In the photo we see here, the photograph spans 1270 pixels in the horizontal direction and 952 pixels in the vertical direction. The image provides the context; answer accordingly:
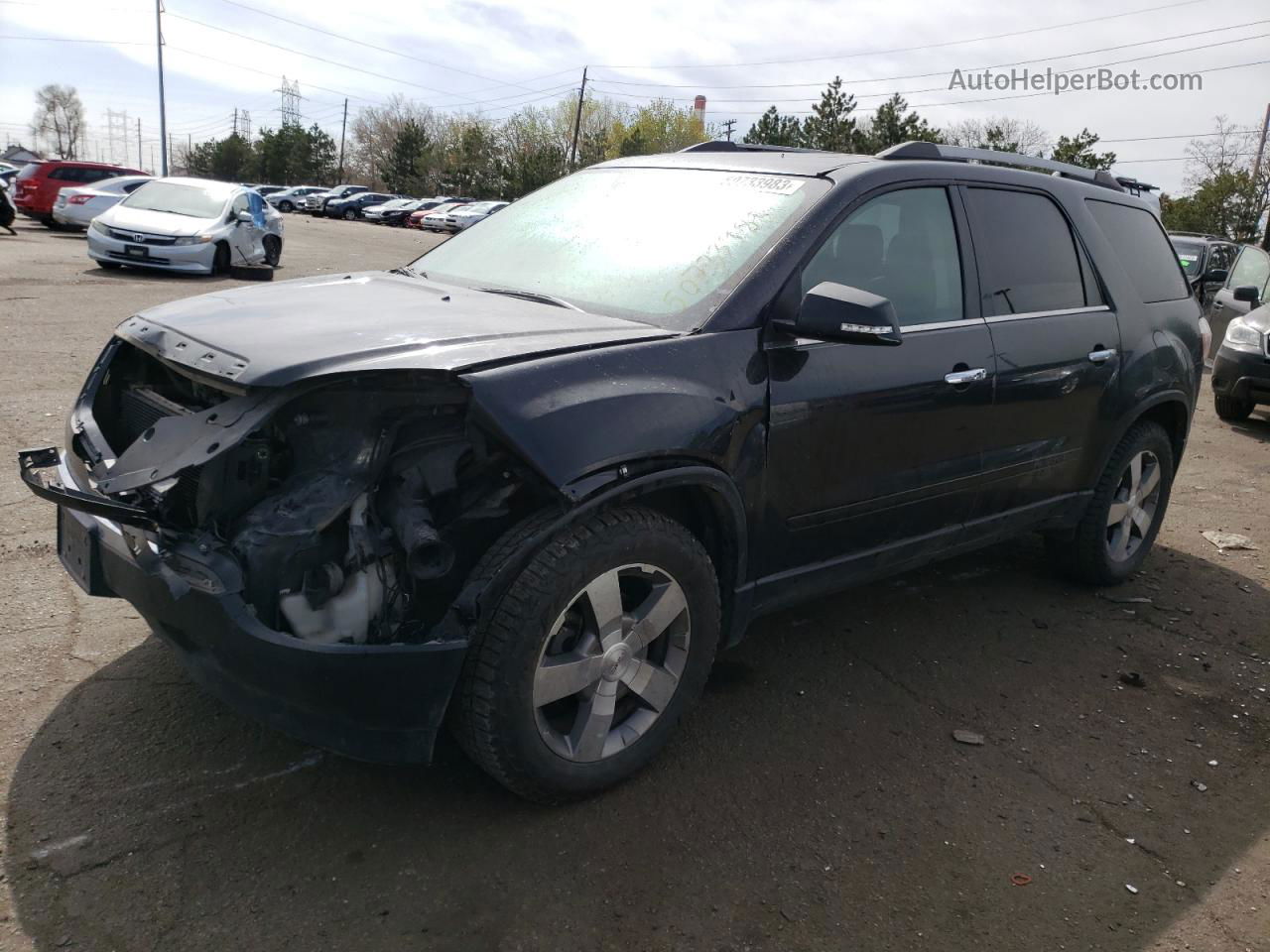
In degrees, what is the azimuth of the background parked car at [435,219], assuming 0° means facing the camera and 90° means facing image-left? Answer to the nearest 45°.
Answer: approximately 45°

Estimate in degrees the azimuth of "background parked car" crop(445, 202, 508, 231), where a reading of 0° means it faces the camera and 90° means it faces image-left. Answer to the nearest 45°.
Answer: approximately 45°

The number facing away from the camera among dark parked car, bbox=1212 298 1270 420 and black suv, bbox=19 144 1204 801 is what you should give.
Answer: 0

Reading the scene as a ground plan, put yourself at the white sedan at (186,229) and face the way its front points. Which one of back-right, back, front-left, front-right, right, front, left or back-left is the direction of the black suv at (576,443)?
front-left

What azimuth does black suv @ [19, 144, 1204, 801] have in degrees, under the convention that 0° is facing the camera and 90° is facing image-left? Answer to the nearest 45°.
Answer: approximately 45°

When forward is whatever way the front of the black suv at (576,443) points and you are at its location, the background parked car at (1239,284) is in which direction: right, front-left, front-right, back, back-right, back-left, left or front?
back

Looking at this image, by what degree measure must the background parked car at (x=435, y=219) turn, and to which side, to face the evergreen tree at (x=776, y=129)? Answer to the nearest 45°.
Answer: approximately 135° to its left

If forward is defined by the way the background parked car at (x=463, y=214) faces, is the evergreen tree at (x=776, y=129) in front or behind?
behind

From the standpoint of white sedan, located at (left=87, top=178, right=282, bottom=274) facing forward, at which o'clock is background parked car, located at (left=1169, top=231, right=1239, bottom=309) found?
The background parked car is roughly at 8 o'clock from the white sedan.

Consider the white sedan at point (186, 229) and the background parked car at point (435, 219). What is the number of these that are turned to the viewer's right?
0

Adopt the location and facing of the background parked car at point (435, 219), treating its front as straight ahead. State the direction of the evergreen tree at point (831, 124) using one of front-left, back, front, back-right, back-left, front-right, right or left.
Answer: back-left

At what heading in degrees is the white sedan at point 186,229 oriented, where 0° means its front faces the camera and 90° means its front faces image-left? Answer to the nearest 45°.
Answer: approximately 45°

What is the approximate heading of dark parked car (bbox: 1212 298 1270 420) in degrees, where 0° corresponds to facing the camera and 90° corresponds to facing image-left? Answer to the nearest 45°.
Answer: approximately 45°
